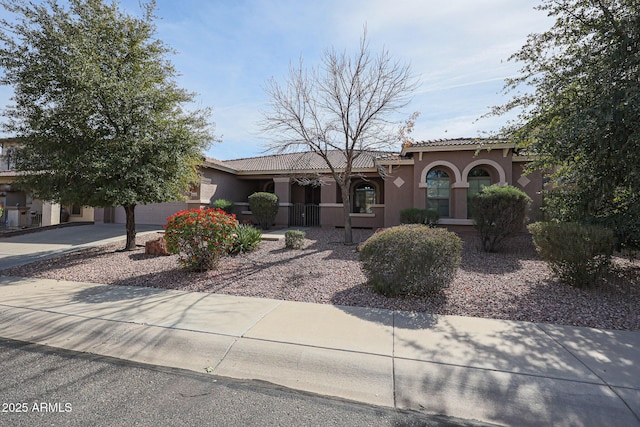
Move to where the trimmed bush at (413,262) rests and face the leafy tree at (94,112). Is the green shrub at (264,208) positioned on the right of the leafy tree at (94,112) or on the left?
right

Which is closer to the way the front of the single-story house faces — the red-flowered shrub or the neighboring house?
the red-flowered shrub

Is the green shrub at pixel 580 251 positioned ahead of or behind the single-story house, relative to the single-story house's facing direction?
ahead

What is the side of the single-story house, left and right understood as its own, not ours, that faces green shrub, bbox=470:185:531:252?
front

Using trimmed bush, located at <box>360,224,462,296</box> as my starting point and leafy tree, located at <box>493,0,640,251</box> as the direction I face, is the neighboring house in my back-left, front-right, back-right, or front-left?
back-left

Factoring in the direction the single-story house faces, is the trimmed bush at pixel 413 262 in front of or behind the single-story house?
in front

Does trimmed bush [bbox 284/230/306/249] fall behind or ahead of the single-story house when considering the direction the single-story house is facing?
ahead

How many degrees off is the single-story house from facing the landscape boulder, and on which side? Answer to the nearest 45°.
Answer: approximately 45° to its right

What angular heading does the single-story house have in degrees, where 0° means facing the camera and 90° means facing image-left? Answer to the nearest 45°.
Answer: approximately 0°

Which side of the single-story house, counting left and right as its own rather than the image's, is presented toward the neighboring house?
right
